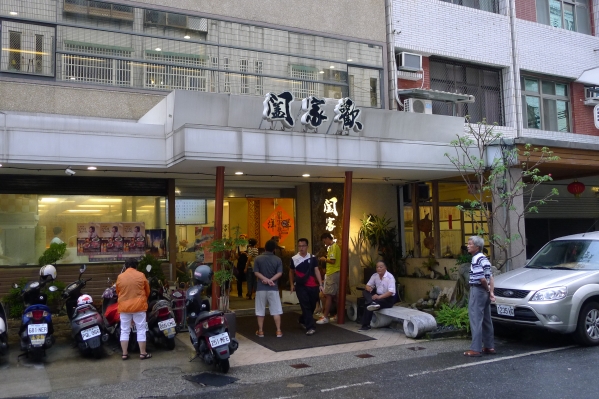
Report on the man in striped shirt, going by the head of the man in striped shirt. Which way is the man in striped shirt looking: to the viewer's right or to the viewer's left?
to the viewer's left

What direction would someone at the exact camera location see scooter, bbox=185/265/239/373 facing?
facing away from the viewer and to the left of the viewer

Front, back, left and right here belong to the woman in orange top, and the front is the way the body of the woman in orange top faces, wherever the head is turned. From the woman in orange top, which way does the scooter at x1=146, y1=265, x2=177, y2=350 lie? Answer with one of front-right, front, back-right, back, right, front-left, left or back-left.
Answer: front-right

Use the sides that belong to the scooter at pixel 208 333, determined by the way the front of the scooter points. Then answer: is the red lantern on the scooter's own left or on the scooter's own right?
on the scooter's own right

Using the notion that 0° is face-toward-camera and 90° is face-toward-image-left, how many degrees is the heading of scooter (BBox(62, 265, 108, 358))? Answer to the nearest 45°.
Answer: approximately 135°

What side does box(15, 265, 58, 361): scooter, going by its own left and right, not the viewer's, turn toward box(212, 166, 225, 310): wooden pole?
right

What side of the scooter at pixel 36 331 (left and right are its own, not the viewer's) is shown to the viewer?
back

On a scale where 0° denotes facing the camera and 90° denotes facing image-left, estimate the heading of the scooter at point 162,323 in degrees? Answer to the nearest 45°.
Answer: approximately 135°
